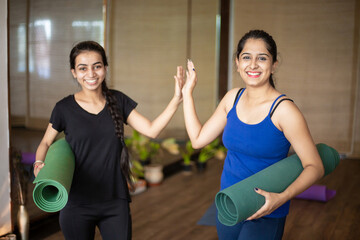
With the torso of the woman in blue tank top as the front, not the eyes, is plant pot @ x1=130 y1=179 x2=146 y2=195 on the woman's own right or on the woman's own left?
on the woman's own right

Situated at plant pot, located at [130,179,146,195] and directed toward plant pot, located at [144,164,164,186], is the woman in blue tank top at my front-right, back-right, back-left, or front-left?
back-right

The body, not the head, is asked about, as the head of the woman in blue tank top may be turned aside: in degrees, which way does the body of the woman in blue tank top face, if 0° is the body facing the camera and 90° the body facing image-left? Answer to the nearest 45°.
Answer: approximately 45°

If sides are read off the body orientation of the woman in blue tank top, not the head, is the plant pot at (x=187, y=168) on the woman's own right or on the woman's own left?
on the woman's own right

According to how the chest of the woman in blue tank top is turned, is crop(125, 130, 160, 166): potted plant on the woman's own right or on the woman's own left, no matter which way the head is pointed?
on the woman's own right

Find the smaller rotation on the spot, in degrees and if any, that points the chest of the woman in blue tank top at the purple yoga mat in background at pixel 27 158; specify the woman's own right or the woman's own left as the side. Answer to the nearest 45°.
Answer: approximately 90° to the woman's own right

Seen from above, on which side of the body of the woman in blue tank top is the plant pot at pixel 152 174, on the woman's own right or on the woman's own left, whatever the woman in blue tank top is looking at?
on the woman's own right
